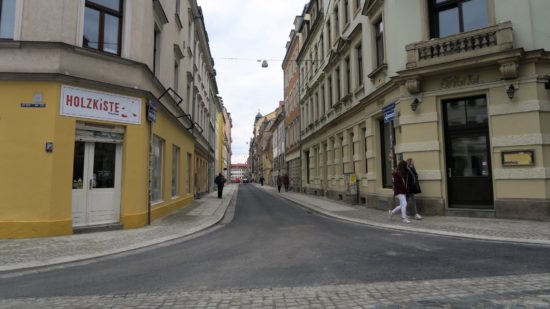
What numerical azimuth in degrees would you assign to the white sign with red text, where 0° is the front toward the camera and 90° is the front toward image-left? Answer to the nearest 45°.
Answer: approximately 315°

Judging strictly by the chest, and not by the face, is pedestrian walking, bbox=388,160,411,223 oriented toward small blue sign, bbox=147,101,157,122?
no

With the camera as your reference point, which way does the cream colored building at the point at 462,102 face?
facing the viewer and to the left of the viewer

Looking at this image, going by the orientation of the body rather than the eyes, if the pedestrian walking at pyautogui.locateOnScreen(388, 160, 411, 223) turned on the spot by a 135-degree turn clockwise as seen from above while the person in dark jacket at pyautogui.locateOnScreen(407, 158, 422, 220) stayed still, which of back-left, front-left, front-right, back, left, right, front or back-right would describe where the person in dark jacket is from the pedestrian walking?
back

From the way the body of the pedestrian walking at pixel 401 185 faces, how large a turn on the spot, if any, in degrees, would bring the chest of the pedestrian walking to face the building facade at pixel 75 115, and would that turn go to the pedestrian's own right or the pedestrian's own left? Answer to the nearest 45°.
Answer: approximately 135° to the pedestrian's own right

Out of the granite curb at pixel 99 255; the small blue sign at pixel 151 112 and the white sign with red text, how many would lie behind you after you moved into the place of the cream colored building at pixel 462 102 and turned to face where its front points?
0

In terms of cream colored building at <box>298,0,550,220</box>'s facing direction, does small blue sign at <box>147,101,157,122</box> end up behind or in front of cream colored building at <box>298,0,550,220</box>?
in front

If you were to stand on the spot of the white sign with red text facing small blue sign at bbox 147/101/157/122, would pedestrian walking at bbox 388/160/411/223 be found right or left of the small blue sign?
right

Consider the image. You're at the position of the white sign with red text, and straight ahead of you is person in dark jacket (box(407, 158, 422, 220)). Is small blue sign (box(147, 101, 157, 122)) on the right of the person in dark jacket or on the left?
left
